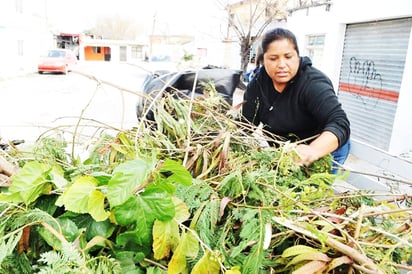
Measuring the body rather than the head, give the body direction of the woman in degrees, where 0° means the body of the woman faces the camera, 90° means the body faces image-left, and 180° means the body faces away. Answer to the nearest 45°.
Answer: approximately 45°

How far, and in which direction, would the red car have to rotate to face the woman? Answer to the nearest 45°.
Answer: approximately 45° to its left

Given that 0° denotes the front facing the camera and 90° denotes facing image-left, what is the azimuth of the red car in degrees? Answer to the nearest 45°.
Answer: approximately 45°

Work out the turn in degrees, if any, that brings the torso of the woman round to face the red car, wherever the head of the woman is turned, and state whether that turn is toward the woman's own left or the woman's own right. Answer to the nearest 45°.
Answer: approximately 90° to the woman's own right

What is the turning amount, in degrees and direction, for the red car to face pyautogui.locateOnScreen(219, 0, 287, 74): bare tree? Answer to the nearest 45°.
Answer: approximately 90° to its left

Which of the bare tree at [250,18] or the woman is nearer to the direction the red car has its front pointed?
the woman
